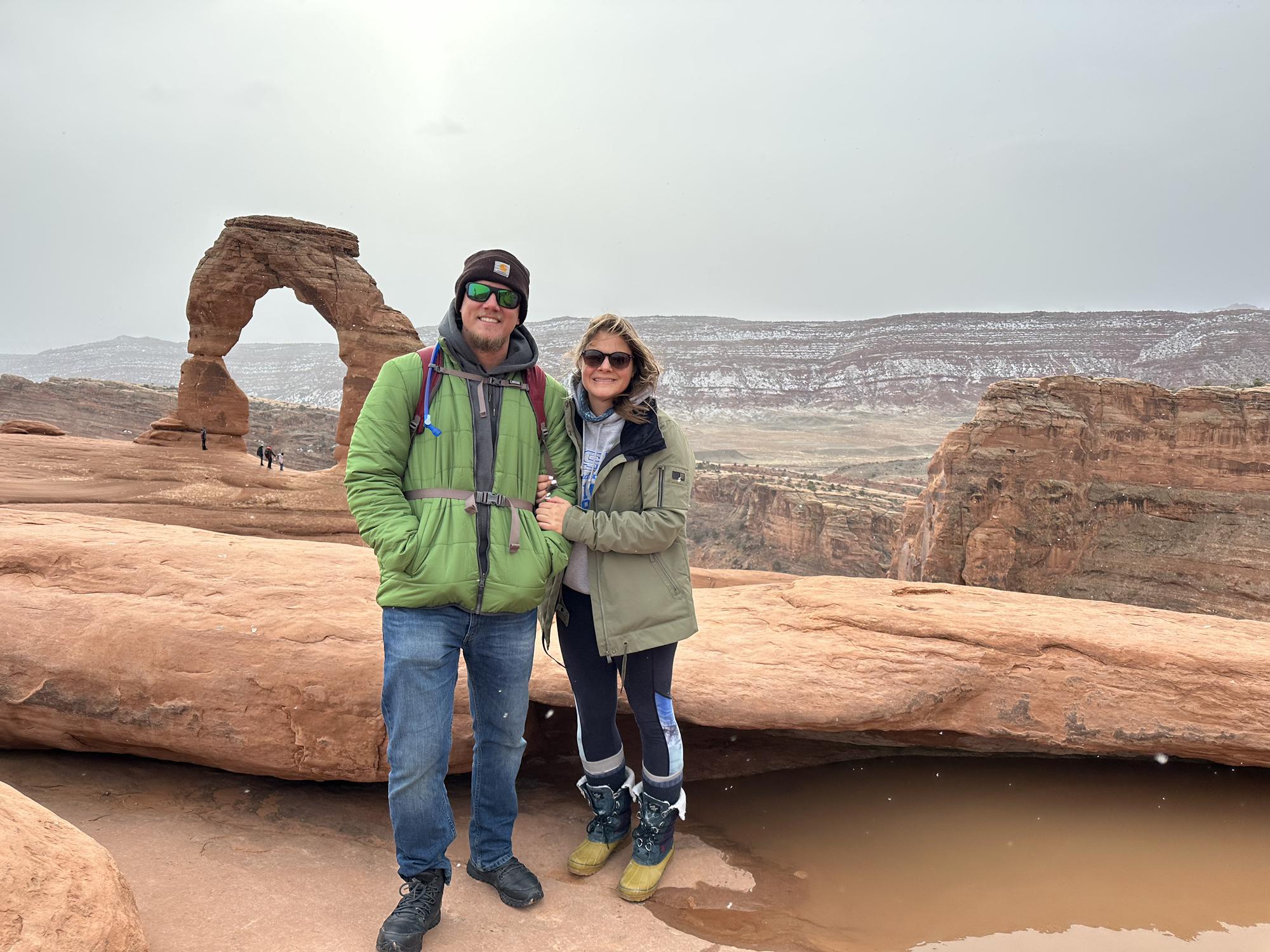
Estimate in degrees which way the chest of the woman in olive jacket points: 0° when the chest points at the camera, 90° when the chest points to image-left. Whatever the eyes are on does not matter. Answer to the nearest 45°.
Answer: approximately 45°

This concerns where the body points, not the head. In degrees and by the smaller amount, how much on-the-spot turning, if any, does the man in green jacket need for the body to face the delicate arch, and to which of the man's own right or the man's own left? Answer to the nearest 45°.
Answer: approximately 180°

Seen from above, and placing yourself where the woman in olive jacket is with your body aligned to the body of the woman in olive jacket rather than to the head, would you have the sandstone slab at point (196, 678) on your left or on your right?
on your right
